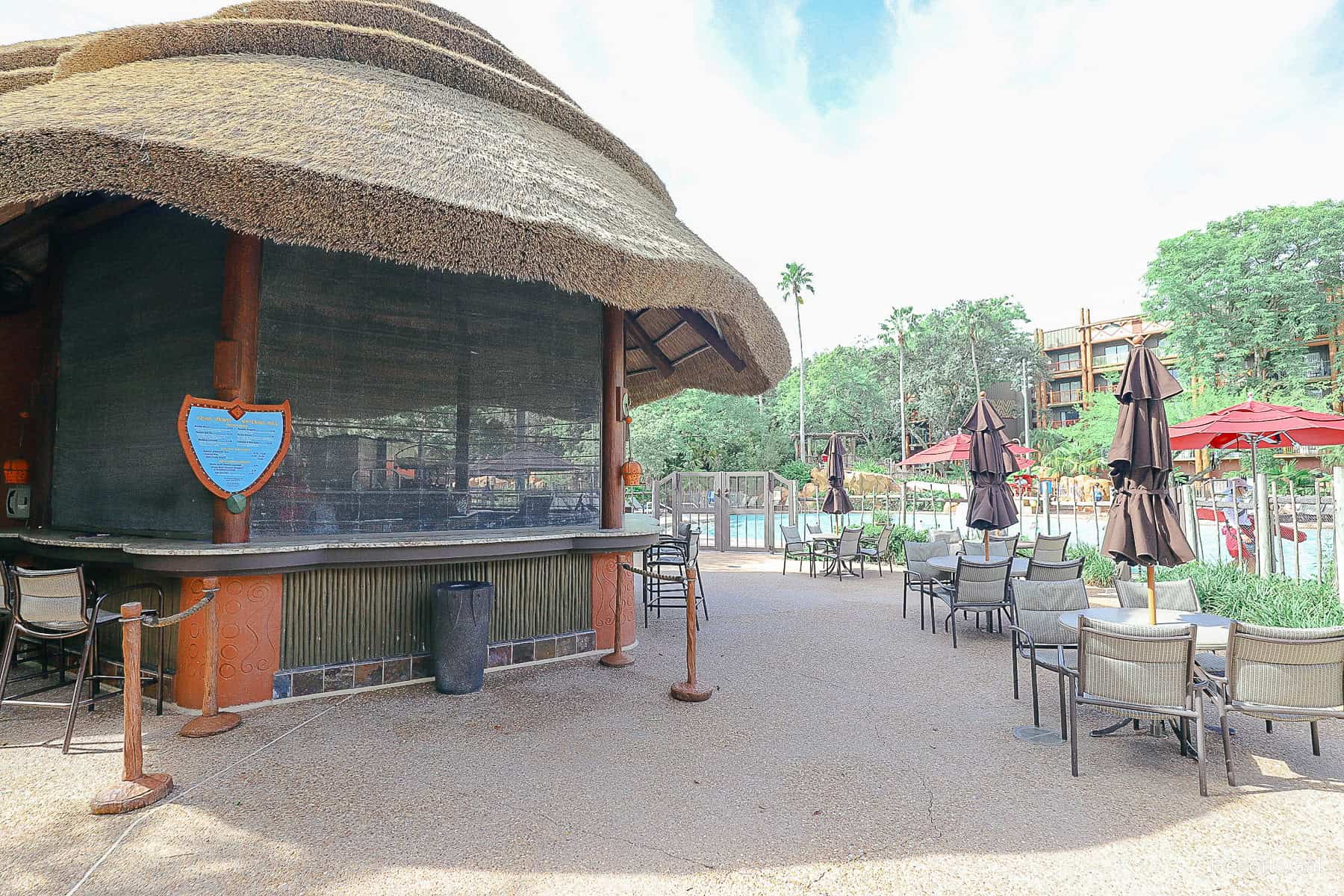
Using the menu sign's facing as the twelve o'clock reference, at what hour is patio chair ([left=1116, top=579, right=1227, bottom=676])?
The patio chair is roughly at 10 o'clock from the menu sign.

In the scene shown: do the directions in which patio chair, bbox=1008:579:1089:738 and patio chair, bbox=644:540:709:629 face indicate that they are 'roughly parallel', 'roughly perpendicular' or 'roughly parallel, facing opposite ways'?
roughly perpendicular

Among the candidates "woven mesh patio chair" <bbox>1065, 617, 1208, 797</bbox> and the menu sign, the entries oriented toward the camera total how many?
1

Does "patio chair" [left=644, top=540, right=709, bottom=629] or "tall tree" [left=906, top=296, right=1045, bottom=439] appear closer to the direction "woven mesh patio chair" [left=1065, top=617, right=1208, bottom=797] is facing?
the tall tree

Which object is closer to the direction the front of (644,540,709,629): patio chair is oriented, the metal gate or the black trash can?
the black trash can

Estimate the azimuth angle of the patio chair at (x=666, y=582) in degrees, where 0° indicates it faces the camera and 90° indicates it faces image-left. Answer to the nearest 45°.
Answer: approximately 90°

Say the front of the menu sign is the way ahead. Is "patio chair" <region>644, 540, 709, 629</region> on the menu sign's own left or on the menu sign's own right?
on the menu sign's own left

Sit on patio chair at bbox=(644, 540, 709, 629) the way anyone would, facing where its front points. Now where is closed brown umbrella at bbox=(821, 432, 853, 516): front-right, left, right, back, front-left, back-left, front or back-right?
back-right

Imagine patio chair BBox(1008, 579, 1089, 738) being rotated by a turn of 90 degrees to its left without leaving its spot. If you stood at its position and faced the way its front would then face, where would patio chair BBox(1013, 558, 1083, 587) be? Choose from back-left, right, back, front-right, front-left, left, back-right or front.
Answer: front-left

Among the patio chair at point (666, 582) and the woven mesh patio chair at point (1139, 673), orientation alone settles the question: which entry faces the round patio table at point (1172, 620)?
the woven mesh patio chair

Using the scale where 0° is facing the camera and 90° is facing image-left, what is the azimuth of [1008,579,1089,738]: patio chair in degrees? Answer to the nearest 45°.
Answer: approximately 315°

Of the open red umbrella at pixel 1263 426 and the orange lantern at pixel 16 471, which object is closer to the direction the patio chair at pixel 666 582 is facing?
the orange lantern

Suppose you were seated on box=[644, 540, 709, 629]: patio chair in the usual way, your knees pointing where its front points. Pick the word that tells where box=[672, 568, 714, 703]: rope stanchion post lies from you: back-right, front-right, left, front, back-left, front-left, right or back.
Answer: left

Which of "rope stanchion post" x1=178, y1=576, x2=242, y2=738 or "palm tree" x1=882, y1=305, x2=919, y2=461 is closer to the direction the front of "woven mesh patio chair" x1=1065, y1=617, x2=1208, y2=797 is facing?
the palm tree

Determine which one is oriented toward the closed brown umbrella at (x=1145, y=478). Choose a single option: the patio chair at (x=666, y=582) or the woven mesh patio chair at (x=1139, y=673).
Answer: the woven mesh patio chair

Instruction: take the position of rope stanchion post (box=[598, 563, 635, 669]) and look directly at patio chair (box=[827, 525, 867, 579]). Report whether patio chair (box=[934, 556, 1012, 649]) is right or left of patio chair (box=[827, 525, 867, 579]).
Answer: right

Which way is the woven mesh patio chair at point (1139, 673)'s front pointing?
away from the camera

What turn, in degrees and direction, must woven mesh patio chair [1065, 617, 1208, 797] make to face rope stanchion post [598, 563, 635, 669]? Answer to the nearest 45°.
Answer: approximately 90° to its left

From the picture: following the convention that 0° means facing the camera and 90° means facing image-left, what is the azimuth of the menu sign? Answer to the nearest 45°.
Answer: approximately 0°

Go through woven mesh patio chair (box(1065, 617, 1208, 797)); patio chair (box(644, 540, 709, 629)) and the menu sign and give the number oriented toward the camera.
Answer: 1
